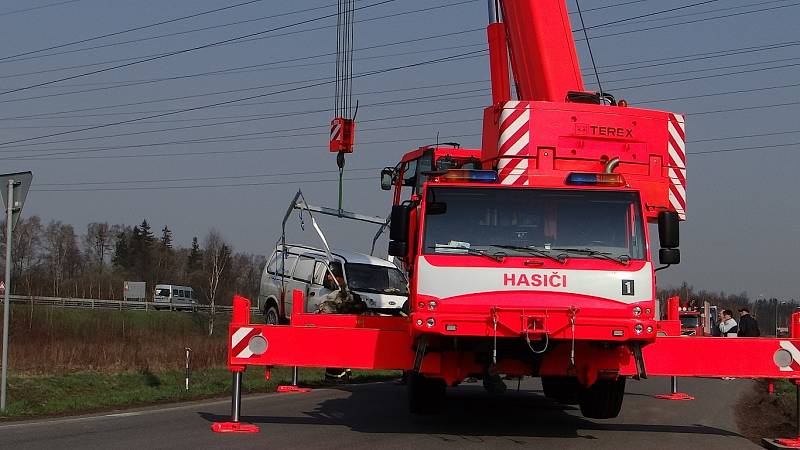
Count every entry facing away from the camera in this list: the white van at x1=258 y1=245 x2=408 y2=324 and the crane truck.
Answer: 0

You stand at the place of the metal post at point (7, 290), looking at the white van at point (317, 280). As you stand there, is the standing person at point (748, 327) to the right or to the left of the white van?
right

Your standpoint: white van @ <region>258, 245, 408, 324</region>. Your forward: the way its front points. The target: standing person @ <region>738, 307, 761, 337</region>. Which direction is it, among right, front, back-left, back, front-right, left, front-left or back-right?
front-left

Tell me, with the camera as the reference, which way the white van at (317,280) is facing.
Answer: facing the viewer and to the right of the viewer

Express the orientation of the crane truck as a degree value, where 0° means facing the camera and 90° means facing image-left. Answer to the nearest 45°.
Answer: approximately 0°

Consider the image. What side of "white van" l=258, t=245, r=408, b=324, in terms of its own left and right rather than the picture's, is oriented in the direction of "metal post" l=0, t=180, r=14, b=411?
right

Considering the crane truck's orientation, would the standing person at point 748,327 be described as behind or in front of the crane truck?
behind
